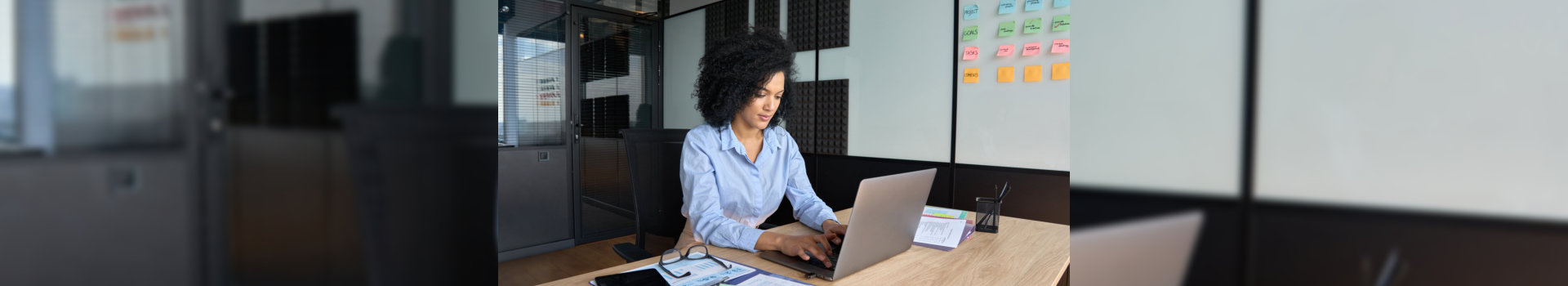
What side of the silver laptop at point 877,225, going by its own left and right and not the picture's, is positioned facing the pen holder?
right

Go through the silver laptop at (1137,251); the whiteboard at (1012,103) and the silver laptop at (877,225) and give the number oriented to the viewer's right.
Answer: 0

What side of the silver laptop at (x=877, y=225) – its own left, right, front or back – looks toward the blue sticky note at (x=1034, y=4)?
right

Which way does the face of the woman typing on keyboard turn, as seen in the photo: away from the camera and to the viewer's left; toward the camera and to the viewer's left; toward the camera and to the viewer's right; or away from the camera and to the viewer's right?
toward the camera and to the viewer's right

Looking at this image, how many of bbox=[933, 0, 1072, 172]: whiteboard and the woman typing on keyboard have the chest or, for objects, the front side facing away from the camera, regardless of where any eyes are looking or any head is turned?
0

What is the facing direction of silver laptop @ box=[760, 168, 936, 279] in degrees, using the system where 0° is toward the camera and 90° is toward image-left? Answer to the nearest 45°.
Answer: approximately 135°

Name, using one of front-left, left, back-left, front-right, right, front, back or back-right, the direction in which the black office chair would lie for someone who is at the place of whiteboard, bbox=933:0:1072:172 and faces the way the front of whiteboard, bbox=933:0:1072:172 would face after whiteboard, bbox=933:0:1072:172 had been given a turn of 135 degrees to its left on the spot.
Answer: back-right
